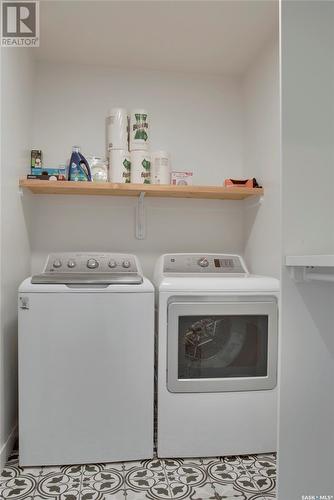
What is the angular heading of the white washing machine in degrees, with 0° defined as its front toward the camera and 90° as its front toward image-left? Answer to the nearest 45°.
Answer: approximately 0°

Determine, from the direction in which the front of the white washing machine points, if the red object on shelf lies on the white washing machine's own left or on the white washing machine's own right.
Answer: on the white washing machine's own left
